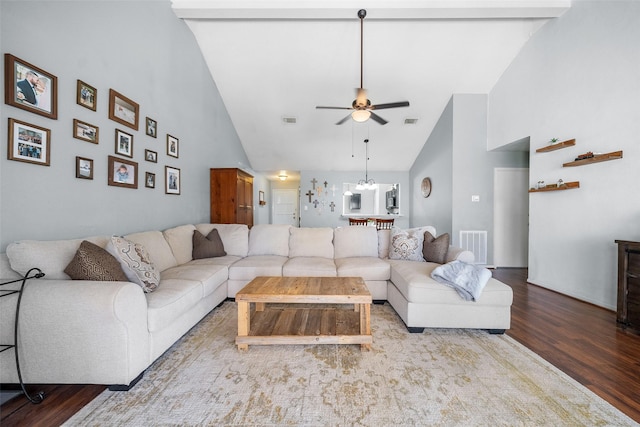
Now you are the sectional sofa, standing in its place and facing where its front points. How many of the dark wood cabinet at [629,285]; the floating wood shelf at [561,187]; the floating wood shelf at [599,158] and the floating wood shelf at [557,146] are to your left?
4

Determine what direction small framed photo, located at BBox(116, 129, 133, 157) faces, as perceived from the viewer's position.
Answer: facing the viewer and to the right of the viewer

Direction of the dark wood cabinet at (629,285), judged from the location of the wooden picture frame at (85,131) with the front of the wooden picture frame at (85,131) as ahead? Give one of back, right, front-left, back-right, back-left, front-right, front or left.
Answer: front

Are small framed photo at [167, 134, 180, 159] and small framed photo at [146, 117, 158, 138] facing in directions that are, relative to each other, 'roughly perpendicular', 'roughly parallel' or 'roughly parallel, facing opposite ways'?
roughly parallel

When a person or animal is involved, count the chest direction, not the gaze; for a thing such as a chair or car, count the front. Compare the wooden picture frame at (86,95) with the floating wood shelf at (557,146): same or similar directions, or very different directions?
very different directions

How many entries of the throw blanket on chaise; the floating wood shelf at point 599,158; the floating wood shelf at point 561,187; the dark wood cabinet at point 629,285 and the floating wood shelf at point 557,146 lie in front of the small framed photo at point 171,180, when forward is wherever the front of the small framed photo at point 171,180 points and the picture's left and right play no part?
5

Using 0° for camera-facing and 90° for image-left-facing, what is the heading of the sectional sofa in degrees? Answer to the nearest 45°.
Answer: approximately 0°

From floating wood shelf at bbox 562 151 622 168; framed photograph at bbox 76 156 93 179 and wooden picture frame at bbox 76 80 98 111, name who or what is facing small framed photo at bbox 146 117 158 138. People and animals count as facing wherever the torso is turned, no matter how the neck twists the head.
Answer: the floating wood shelf

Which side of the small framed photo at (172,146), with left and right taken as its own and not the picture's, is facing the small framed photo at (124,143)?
right

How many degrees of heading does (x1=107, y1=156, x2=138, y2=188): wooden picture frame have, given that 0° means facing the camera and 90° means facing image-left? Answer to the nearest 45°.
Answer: approximately 315°

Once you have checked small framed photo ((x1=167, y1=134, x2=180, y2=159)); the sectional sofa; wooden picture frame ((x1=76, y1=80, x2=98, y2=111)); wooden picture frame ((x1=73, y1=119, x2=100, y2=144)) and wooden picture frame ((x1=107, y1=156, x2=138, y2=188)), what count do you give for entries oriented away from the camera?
0

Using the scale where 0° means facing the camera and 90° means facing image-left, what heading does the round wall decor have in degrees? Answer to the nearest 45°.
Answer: approximately 45°

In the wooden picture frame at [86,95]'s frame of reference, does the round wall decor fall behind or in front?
in front

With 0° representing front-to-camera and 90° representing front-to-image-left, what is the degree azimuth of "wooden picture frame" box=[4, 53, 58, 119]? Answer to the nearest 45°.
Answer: approximately 315°

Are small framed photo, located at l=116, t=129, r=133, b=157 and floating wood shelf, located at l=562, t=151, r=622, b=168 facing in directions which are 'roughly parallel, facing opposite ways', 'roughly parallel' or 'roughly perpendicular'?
roughly parallel, facing opposite ways

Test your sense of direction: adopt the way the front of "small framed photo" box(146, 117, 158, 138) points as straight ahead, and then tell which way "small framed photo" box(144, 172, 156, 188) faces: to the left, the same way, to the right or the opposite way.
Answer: the same way

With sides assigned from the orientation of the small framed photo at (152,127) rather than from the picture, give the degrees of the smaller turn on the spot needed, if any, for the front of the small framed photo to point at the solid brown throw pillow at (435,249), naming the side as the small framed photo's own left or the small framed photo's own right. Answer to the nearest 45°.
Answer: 0° — it already faces it

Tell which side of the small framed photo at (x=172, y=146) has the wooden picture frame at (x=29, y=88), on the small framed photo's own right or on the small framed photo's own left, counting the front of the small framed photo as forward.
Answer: on the small framed photo's own right

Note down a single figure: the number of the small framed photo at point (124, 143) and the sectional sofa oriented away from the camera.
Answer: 0
